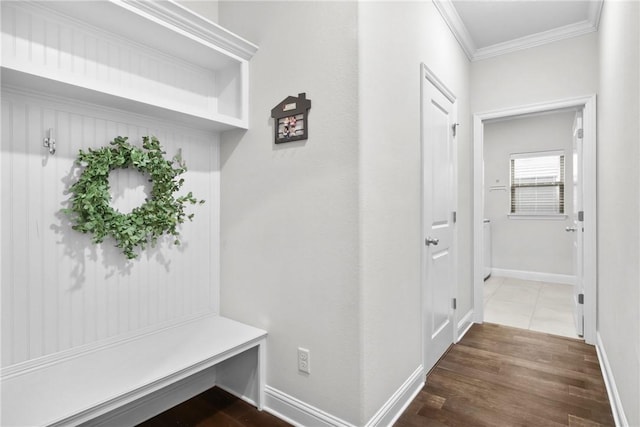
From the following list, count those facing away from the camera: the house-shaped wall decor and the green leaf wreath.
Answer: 0

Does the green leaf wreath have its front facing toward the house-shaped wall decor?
no

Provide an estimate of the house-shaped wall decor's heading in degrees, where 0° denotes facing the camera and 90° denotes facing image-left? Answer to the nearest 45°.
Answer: approximately 45°

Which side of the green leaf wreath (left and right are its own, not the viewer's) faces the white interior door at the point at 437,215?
left

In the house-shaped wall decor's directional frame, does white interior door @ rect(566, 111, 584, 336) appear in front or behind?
behind

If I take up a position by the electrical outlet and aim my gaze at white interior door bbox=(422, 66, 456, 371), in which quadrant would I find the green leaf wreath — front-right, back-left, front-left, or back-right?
back-left

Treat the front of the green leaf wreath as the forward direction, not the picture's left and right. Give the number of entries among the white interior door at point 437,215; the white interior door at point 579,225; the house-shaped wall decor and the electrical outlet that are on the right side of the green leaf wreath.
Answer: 0

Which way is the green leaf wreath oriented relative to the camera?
toward the camera

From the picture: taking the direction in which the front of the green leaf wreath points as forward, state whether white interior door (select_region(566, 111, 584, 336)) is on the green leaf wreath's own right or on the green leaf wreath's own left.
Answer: on the green leaf wreath's own left

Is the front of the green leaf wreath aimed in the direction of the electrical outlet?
no
